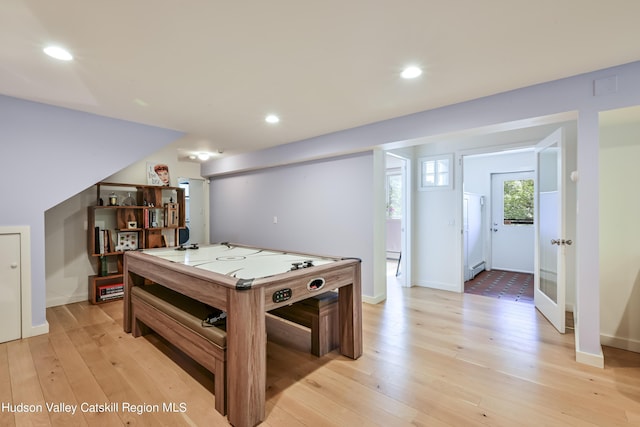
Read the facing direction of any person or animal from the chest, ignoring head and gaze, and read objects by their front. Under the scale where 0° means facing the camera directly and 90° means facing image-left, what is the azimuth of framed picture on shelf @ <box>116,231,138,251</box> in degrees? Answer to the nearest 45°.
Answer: approximately 0°

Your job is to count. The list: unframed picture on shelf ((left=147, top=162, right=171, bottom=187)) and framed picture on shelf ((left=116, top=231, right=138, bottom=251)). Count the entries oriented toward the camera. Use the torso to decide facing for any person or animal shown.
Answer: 2

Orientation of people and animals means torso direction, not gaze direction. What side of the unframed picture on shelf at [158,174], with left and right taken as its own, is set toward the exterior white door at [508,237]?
left

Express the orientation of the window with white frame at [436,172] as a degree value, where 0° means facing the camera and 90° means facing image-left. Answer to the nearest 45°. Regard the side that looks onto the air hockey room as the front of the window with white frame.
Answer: approximately 45°

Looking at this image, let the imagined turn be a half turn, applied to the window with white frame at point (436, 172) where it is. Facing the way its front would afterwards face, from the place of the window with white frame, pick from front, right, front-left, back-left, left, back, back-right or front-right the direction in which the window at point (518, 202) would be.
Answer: front

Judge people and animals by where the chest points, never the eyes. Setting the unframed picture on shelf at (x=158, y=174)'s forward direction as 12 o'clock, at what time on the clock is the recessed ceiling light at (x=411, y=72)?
The recessed ceiling light is roughly at 11 o'clock from the unframed picture on shelf.

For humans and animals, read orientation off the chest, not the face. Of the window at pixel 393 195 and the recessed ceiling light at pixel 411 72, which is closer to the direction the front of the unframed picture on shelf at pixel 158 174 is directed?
the recessed ceiling light

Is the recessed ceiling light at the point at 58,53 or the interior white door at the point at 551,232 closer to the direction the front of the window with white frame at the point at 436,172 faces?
the recessed ceiling light

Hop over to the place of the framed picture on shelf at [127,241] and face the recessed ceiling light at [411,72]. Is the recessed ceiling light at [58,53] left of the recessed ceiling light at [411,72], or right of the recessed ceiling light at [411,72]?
right
